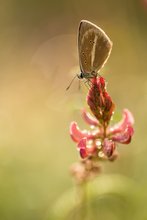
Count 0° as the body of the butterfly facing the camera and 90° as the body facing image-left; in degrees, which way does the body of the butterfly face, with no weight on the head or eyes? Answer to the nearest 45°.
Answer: approximately 90°
